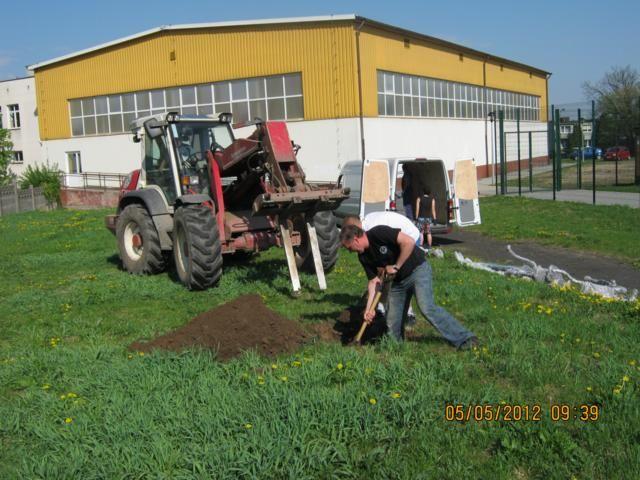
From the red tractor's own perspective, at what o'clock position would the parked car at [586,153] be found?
The parked car is roughly at 9 o'clock from the red tractor.

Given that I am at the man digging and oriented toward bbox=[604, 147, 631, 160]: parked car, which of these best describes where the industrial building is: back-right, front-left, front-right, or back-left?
front-left

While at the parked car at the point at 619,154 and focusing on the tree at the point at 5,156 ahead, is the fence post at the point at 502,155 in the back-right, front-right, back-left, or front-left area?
front-left

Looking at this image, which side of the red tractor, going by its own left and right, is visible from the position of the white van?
left

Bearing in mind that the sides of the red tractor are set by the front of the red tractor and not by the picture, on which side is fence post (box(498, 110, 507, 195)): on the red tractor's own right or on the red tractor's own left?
on the red tractor's own left

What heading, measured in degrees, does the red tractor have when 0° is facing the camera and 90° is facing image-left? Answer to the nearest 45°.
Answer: approximately 315°

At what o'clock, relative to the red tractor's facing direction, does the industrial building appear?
The industrial building is roughly at 8 o'clock from the red tractor.

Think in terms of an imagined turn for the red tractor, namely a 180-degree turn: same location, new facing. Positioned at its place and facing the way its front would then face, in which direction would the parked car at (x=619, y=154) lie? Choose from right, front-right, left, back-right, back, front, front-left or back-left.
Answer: right

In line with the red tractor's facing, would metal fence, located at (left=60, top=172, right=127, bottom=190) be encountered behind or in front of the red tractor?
behind

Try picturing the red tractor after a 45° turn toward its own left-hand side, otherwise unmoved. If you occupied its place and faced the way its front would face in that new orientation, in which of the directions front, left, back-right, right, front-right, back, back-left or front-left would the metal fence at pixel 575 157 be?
front-left

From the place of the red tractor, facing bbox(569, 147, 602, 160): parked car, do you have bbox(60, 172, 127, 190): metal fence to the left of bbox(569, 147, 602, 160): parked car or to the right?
left

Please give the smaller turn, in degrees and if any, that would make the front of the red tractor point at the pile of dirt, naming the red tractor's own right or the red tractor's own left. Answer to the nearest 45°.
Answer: approximately 45° to the red tractor's own right

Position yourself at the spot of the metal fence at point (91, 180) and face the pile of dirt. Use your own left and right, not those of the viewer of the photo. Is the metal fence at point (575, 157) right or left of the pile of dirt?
left

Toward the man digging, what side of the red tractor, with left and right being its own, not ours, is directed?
front
